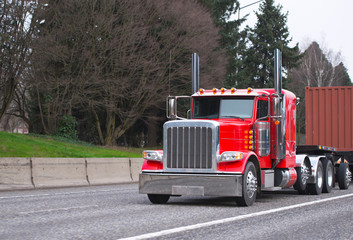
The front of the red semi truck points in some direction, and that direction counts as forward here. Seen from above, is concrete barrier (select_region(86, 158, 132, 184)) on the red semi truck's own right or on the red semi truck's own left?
on the red semi truck's own right

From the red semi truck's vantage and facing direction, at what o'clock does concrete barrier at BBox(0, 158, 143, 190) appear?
The concrete barrier is roughly at 3 o'clock from the red semi truck.

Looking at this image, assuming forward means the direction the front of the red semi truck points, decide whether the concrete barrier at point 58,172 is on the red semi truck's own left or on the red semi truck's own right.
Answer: on the red semi truck's own right

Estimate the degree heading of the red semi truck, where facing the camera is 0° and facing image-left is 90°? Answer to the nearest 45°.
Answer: approximately 45°

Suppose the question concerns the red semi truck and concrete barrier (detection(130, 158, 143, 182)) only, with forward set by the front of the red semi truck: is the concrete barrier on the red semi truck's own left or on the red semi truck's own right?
on the red semi truck's own right
